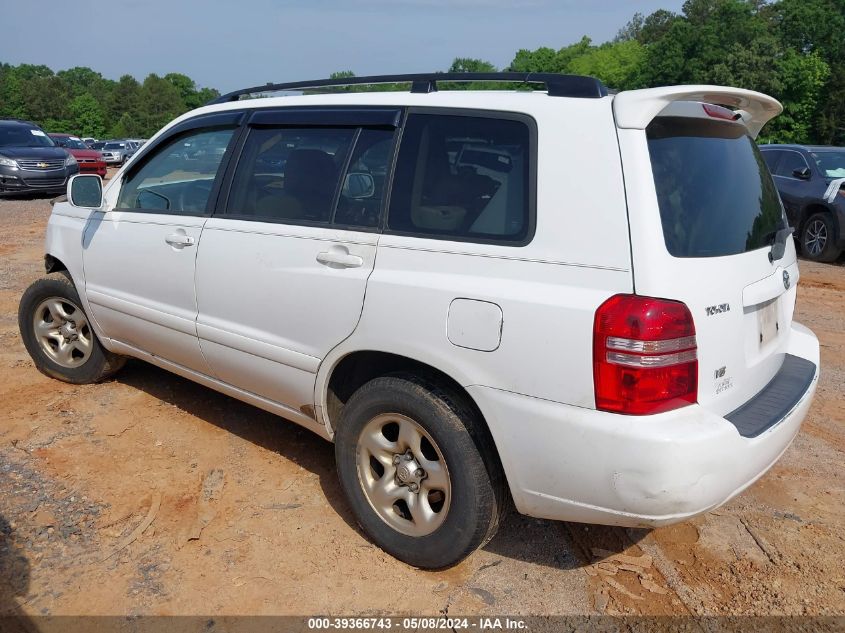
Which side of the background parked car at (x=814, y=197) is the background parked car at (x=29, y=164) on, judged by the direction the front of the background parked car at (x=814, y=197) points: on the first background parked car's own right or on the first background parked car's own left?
on the first background parked car's own right

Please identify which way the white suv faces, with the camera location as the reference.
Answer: facing away from the viewer and to the left of the viewer

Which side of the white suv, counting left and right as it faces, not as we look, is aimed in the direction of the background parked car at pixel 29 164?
front

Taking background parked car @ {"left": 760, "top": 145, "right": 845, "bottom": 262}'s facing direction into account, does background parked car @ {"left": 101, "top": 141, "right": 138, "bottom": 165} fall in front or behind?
behind

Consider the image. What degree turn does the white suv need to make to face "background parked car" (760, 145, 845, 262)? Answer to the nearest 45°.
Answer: approximately 90° to its right

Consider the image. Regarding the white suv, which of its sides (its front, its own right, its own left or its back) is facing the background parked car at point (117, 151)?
front

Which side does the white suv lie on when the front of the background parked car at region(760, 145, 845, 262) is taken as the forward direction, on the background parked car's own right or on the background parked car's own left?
on the background parked car's own right

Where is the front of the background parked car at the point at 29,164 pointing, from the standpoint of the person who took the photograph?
facing the viewer and to the right of the viewer

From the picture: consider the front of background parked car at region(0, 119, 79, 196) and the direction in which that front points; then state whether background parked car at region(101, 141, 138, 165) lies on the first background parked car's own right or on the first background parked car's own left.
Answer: on the first background parked car's own left
